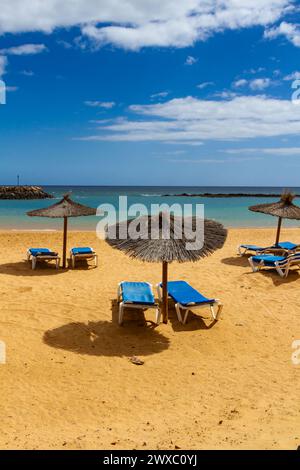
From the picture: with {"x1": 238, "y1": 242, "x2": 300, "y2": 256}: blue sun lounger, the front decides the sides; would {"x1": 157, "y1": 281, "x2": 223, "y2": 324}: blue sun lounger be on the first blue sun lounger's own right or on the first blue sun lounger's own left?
on the first blue sun lounger's own left

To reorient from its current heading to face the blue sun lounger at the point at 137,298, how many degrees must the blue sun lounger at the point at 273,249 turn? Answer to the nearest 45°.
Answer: approximately 90° to its left

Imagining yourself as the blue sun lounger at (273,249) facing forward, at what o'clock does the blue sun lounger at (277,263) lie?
the blue sun lounger at (277,263) is roughly at 9 o'clock from the blue sun lounger at (273,249).

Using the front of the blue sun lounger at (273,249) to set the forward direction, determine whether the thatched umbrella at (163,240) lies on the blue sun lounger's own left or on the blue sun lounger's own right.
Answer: on the blue sun lounger's own left

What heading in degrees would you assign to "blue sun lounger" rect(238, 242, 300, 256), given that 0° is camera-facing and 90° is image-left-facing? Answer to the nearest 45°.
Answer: approximately 90°

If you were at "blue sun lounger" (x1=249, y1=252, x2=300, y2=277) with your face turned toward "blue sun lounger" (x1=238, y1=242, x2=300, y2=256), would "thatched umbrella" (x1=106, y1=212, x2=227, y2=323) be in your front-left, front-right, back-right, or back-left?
back-left

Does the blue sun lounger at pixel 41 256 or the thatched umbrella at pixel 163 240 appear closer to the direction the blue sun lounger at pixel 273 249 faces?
the blue sun lounger
